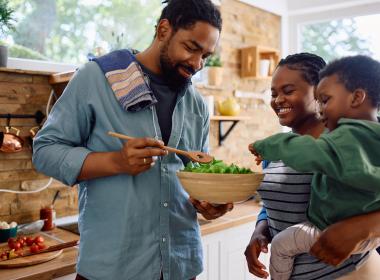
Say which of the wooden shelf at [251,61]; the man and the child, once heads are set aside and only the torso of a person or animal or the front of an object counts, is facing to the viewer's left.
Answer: the child

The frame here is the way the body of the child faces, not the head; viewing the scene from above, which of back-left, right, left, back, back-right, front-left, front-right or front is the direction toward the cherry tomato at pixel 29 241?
front

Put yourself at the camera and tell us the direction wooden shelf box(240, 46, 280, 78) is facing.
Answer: facing the viewer and to the right of the viewer

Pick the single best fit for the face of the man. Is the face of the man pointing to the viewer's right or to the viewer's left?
to the viewer's right

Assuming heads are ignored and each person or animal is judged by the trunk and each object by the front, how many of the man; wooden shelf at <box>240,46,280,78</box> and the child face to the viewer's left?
1

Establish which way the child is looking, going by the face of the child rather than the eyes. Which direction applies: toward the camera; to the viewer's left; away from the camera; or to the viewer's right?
to the viewer's left

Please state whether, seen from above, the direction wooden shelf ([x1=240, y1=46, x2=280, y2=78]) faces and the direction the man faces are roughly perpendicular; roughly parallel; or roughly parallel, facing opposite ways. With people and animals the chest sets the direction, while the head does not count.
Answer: roughly parallel

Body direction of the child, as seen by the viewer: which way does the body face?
to the viewer's left

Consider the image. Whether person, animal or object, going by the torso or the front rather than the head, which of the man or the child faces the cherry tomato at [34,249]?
the child

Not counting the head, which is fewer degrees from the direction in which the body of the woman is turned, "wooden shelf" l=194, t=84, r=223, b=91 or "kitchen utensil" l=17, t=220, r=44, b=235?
the kitchen utensil

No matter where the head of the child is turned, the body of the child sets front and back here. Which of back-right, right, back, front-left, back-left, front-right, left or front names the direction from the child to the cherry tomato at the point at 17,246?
front

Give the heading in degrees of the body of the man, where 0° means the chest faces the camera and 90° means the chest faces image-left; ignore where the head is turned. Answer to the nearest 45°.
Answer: approximately 315°

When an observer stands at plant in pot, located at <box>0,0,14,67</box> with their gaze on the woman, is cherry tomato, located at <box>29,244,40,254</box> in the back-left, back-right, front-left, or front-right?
front-right

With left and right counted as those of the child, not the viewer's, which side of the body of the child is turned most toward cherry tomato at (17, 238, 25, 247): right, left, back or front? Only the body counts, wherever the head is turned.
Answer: front

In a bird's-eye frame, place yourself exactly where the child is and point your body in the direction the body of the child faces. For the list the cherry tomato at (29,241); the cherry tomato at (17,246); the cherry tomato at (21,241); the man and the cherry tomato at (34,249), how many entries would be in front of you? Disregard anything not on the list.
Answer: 5

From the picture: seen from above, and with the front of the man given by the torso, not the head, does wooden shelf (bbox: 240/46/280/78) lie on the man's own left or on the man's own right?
on the man's own left
